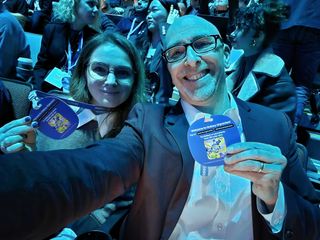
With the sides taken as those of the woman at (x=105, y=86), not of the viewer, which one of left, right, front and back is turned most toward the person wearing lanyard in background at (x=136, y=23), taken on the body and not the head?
back

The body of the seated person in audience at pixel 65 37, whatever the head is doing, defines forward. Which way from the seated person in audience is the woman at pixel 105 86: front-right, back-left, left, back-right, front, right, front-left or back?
front-right

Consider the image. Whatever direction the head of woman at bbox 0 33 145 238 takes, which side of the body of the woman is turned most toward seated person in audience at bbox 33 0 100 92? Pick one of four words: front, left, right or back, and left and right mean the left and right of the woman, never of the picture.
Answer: back

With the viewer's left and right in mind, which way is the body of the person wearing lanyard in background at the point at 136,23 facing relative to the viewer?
facing the viewer and to the left of the viewer

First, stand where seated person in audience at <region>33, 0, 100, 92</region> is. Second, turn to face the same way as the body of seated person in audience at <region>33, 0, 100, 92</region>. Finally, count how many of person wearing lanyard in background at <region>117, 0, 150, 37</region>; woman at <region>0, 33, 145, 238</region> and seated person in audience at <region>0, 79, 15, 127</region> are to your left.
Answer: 1

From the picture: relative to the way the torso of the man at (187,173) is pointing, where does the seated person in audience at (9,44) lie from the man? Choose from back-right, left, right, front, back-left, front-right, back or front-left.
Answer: back-right

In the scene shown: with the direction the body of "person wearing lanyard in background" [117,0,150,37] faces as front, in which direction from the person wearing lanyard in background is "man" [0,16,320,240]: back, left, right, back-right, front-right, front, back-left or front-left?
front-left

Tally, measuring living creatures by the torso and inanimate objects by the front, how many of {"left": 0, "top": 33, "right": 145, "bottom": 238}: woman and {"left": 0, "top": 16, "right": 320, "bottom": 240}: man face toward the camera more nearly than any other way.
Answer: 2

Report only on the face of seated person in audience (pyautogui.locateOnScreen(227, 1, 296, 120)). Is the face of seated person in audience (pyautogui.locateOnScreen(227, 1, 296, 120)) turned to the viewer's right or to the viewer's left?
to the viewer's left

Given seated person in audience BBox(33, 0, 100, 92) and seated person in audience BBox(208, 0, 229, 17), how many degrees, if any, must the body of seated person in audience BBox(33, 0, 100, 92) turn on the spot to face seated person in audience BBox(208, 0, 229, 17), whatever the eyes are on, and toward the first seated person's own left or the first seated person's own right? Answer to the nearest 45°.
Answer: approximately 90° to the first seated person's own left

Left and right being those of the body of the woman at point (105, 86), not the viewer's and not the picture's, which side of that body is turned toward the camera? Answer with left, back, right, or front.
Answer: front

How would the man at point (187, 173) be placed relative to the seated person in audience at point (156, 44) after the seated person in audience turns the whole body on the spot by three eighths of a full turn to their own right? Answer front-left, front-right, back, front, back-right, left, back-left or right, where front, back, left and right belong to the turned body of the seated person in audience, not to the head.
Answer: back

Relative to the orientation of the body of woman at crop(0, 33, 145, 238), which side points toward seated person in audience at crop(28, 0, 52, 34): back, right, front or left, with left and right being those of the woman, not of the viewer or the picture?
back

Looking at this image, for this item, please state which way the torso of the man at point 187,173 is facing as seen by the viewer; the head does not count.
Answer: toward the camera
